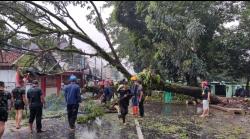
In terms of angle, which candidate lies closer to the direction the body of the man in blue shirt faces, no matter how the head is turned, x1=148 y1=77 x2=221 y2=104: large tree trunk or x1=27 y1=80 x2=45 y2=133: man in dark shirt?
the large tree trunk

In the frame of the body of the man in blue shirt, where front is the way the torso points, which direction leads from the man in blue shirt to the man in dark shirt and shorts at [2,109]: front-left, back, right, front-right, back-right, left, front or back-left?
back-left

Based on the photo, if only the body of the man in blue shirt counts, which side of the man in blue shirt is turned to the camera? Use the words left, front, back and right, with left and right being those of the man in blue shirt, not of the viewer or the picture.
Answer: back

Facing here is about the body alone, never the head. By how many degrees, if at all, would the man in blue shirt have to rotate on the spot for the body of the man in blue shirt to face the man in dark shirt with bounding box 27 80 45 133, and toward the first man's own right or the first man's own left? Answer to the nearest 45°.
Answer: approximately 90° to the first man's own left

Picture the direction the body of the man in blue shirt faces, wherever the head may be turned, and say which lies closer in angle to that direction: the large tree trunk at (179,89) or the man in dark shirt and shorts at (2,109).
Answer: the large tree trunk

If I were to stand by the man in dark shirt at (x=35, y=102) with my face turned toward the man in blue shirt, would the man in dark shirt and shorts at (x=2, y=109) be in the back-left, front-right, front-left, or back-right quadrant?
back-right
